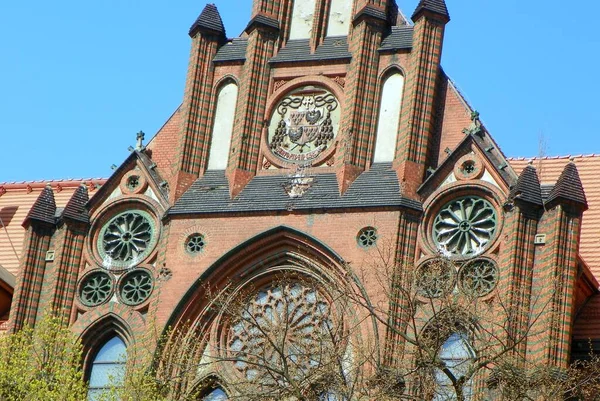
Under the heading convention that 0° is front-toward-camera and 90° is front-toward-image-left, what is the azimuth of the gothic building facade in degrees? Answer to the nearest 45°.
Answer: approximately 0°

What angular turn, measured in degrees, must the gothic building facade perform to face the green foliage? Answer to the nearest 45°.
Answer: approximately 90° to its right
